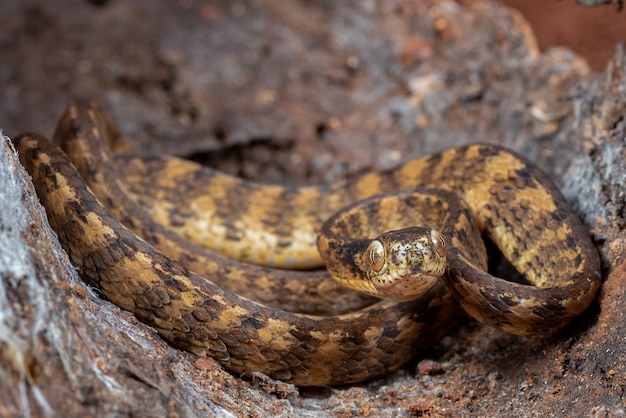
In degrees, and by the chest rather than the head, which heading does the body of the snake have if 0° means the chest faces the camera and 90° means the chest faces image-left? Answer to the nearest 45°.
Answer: approximately 315°
